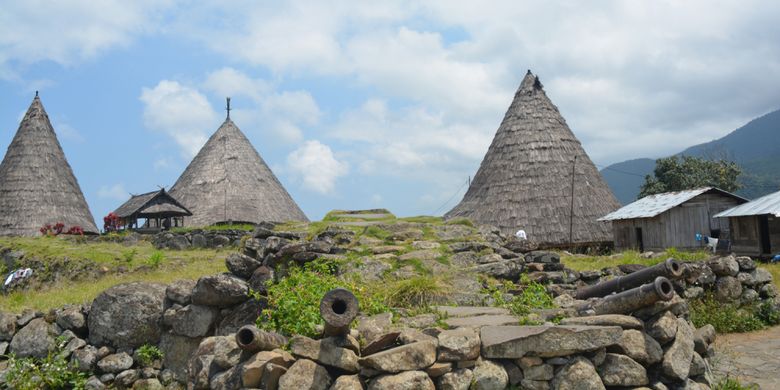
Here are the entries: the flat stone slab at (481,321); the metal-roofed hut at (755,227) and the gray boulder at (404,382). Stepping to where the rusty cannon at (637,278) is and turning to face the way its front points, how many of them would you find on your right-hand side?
2

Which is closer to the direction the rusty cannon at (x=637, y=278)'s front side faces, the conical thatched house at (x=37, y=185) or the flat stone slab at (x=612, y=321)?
the flat stone slab

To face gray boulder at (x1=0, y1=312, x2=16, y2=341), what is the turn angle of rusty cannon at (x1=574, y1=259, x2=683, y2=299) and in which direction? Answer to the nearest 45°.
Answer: approximately 135° to its right

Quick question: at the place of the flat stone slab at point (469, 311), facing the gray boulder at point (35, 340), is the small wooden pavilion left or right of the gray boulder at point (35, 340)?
right

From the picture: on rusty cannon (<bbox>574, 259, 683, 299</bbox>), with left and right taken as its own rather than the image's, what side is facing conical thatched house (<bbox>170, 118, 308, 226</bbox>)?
back

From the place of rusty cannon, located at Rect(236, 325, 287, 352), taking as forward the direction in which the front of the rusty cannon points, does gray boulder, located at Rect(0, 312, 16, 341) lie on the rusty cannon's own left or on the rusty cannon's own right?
on the rusty cannon's own right

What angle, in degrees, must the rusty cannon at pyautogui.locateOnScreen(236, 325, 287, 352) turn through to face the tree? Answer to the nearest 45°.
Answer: approximately 180°

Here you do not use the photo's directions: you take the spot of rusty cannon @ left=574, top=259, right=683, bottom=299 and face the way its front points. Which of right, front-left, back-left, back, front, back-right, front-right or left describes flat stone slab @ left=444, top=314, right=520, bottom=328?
right

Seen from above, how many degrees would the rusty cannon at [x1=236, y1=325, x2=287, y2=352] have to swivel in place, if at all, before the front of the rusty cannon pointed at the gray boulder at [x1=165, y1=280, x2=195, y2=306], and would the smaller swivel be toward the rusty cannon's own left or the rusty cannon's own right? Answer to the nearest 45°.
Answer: approximately 135° to the rusty cannon's own right

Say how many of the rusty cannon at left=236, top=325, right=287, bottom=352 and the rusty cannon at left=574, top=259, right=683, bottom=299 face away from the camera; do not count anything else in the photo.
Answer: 0

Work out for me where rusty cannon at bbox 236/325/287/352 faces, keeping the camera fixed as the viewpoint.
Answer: facing the viewer and to the left of the viewer

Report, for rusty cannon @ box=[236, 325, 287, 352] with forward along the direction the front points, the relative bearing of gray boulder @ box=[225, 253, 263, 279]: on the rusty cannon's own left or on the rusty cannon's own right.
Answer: on the rusty cannon's own right

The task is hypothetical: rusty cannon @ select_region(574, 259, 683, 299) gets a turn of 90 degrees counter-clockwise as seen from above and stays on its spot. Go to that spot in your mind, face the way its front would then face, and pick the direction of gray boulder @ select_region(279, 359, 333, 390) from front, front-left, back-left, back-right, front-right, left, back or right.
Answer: back

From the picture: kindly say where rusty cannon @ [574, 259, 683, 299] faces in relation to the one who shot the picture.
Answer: facing the viewer and to the right of the viewer
